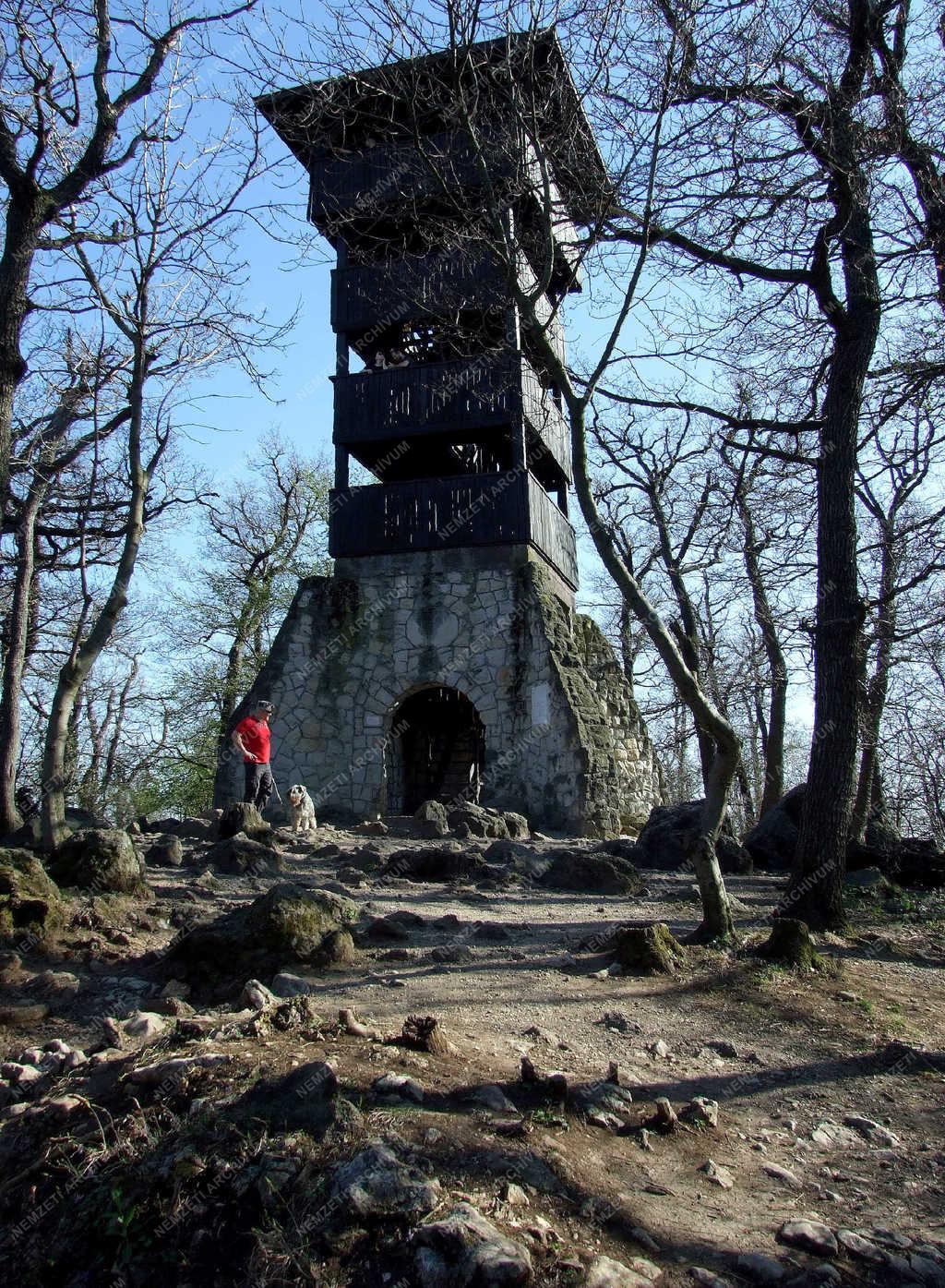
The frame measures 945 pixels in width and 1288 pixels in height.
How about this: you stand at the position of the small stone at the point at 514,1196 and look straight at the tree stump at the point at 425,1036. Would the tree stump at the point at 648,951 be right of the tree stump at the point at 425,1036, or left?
right

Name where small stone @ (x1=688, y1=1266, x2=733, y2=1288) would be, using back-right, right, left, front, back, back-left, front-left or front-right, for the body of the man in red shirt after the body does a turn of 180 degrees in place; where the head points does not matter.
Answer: back-left

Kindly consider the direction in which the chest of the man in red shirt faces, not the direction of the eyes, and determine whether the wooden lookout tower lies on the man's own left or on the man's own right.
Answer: on the man's own left

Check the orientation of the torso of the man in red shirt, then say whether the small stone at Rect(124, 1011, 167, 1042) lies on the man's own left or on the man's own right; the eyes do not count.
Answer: on the man's own right

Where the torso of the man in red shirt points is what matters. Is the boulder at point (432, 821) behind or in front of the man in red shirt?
in front

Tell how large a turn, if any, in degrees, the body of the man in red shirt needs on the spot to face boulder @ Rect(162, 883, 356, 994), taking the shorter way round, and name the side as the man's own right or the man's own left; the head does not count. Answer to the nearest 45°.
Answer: approximately 45° to the man's own right

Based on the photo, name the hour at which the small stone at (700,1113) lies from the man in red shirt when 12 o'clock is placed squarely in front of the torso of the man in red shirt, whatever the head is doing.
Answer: The small stone is roughly at 1 o'clock from the man in red shirt.

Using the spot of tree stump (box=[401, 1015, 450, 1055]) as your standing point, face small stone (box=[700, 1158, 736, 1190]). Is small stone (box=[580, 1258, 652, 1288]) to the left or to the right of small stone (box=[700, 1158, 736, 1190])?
right

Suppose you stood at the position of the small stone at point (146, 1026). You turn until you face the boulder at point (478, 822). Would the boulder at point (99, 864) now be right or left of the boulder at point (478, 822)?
left

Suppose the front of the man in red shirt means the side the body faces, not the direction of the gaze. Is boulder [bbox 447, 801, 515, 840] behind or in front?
in front

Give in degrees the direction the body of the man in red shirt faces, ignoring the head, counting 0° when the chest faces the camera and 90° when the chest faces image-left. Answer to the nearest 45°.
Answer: approximately 315°

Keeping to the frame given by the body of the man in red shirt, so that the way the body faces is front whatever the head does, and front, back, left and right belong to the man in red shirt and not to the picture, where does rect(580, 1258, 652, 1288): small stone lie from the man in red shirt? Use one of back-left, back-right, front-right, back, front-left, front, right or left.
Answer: front-right
